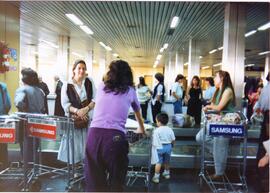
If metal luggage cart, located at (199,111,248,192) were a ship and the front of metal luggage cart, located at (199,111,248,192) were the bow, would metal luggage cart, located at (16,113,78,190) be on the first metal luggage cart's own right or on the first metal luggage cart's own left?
on the first metal luggage cart's own right

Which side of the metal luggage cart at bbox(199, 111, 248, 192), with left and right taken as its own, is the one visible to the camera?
front

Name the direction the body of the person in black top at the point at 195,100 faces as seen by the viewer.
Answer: toward the camera

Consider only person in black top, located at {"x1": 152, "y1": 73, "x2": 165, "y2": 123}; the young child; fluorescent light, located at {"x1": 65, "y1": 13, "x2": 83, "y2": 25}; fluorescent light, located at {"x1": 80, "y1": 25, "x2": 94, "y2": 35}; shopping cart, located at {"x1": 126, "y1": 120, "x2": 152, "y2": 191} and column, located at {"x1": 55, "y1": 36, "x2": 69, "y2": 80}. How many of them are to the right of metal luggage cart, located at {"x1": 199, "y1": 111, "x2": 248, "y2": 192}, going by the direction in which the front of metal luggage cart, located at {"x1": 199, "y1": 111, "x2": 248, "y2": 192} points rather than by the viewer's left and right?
6

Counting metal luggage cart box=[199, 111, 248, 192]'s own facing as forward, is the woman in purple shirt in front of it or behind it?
in front

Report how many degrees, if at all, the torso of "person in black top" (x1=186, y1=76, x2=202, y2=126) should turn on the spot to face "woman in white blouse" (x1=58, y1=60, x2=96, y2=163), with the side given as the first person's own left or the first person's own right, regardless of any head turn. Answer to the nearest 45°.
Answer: approximately 45° to the first person's own right

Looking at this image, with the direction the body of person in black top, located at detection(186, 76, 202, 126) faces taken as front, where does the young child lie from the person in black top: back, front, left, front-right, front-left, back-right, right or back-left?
front-right

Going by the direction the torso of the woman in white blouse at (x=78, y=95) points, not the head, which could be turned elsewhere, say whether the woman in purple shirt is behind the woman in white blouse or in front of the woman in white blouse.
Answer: in front
